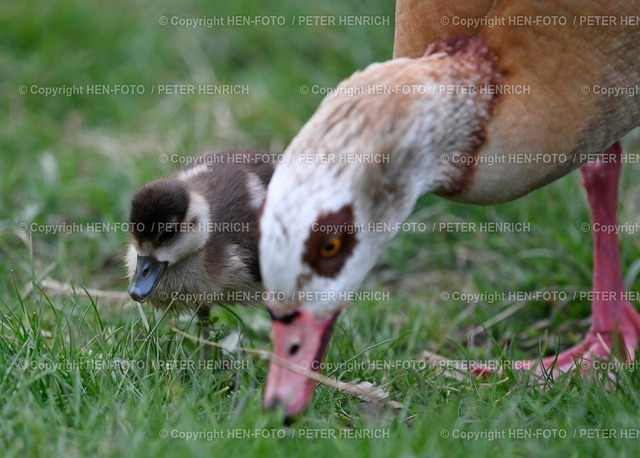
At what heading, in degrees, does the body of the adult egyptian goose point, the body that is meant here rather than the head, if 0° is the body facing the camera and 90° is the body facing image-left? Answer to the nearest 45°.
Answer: approximately 90°
